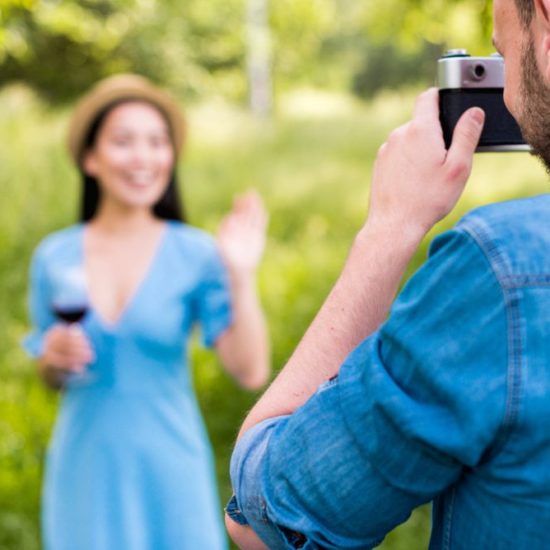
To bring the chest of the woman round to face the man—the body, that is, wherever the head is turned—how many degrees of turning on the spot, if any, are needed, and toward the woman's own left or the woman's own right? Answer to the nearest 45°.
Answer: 0° — they already face them

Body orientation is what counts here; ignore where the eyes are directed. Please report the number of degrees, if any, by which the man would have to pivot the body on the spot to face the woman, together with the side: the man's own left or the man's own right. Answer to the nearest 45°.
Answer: approximately 45° to the man's own right

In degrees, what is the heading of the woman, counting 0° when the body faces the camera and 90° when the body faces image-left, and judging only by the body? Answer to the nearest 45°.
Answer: approximately 0°

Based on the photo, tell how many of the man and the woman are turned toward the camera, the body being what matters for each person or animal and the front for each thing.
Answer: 1

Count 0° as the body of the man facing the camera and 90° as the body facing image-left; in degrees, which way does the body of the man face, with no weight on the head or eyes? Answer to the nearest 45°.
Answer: approximately 135°
